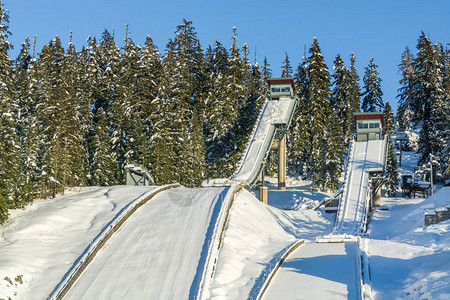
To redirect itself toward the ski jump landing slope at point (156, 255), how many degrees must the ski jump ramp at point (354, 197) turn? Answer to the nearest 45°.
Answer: approximately 45° to its right

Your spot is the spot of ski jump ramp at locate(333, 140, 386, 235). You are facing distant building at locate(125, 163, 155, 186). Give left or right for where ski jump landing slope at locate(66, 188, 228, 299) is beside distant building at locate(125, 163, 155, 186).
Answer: left

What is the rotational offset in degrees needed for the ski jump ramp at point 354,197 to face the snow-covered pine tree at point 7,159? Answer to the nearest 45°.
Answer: approximately 45° to its right

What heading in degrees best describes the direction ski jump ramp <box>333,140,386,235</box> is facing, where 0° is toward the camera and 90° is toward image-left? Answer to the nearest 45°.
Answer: approximately 0°

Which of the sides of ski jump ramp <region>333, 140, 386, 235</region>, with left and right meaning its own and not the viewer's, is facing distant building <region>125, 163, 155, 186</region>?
right

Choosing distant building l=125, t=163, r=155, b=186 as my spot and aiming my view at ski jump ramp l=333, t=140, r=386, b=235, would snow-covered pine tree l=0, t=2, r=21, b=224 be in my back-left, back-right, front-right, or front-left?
back-right

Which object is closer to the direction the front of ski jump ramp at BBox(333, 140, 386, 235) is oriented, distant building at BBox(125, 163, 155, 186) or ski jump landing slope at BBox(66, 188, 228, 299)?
the ski jump landing slope
